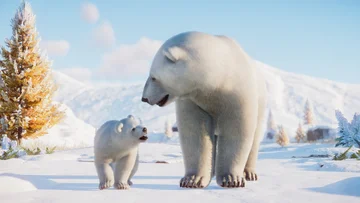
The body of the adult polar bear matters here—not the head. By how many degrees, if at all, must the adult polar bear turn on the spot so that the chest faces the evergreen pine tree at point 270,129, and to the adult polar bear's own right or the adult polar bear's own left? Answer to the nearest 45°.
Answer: approximately 135° to the adult polar bear's own right

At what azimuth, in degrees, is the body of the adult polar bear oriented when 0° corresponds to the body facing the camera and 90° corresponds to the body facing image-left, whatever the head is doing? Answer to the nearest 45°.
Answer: approximately 45°

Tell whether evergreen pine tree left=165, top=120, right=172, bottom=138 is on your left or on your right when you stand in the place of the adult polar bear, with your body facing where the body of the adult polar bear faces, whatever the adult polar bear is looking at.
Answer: on your right

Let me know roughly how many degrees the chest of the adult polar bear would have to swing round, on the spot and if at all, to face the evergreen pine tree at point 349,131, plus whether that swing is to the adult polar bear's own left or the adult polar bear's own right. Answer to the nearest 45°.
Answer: approximately 180°

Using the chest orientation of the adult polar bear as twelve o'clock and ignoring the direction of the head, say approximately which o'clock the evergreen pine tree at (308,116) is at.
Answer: The evergreen pine tree is roughly at 5 o'clock from the adult polar bear.

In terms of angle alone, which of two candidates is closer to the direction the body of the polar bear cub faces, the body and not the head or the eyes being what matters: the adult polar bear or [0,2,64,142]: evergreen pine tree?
the adult polar bear
